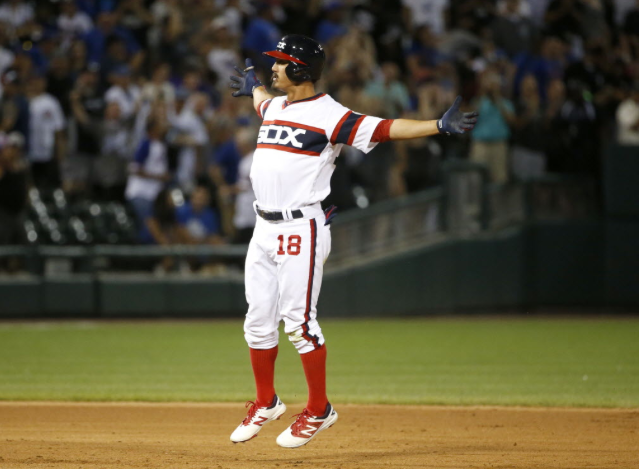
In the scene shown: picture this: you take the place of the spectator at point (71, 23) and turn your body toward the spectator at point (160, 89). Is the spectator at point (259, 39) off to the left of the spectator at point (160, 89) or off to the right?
left

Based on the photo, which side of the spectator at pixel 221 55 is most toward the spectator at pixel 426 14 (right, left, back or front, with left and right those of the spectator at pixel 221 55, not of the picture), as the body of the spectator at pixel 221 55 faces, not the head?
left

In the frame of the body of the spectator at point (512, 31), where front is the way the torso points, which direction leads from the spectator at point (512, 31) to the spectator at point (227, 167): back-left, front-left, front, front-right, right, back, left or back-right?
front-right

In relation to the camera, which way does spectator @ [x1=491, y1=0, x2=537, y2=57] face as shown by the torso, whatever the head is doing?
toward the camera

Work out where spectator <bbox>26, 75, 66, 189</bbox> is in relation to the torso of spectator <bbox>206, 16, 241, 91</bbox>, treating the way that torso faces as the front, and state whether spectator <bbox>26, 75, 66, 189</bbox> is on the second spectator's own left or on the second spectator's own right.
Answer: on the second spectator's own right

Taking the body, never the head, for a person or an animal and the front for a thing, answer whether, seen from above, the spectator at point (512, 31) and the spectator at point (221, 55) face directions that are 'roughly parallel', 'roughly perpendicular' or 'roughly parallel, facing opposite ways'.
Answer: roughly parallel

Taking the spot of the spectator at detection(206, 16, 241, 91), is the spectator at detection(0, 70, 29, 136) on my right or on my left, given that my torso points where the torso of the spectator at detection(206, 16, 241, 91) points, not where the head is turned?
on my right

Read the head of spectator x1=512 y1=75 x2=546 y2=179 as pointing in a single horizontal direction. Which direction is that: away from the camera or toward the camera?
toward the camera

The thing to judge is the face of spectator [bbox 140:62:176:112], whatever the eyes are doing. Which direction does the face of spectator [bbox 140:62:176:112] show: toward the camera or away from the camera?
toward the camera

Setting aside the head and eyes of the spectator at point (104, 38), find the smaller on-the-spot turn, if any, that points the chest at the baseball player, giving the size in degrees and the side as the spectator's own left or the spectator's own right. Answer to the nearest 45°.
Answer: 0° — they already face them
